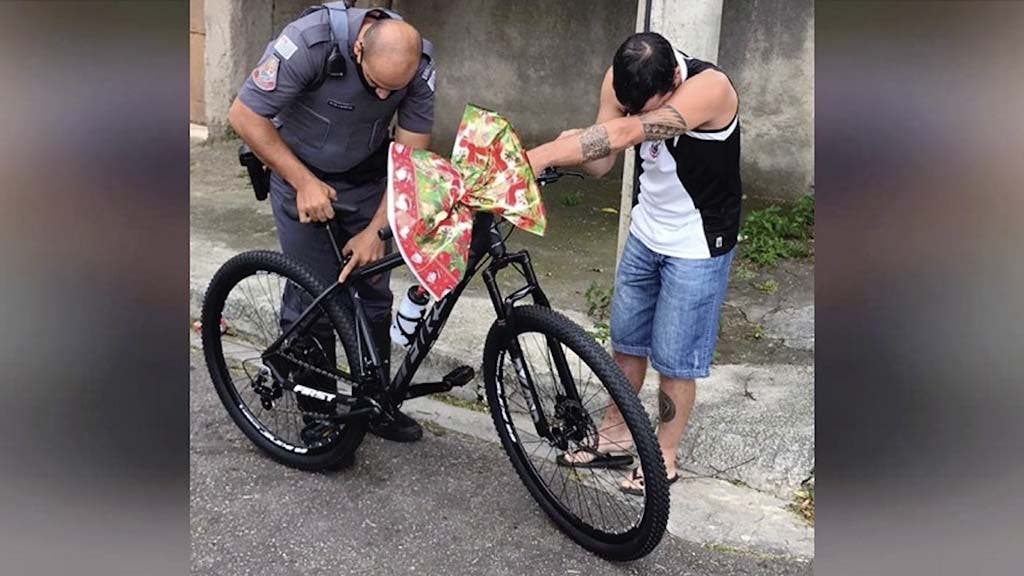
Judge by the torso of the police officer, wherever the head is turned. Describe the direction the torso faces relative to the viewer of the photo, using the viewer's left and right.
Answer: facing the viewer and to the right of the viewer

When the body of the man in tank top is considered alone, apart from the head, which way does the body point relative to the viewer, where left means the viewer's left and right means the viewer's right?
facing the viewer and to the left of the viewer

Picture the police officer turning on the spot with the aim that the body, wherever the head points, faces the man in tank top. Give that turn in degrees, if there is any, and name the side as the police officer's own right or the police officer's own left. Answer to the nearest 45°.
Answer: approximately 45° to the police officer's own left

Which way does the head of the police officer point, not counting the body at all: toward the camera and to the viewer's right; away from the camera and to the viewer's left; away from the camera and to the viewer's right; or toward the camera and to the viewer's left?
toward the camera and to the viewer's right
